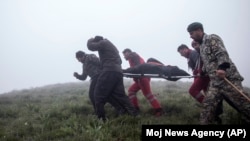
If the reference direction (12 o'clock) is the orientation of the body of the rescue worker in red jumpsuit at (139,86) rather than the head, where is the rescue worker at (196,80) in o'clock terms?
The rescue worker is roughly at 7 o'clock from the rescue worker in red jumpsuit.

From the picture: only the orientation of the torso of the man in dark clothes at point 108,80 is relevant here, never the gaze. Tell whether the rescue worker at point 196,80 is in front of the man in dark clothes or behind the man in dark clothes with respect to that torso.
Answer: behind

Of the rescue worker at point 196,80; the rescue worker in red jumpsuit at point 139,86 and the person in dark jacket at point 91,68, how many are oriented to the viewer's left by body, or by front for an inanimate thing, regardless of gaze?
3

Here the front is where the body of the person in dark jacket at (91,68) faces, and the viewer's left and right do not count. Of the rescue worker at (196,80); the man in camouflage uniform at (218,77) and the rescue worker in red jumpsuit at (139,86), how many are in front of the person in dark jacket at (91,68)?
0

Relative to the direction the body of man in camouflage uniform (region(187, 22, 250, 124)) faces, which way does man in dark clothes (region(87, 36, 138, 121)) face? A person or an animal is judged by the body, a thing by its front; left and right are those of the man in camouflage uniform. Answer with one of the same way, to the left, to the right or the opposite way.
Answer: the same way

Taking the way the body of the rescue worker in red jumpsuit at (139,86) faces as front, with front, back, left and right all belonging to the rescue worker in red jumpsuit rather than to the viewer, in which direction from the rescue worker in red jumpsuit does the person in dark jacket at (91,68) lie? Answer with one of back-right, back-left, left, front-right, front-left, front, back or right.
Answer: front

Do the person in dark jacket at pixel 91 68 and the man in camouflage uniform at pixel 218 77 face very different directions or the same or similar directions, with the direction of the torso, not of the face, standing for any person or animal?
same or similar directions

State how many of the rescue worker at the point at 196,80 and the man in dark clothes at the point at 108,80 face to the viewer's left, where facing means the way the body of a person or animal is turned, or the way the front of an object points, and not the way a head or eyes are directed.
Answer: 2

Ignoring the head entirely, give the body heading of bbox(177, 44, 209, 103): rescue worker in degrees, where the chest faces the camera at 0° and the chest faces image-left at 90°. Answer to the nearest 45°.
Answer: approximately 90°

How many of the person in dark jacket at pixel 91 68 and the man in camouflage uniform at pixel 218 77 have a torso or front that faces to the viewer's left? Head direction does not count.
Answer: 2

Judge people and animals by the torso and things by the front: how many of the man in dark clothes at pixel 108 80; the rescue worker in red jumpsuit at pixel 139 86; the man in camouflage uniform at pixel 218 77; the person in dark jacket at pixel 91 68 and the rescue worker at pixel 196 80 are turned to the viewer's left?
5

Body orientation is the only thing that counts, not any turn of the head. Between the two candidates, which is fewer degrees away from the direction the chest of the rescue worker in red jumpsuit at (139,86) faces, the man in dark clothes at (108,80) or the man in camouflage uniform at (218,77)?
the man in dark clothes

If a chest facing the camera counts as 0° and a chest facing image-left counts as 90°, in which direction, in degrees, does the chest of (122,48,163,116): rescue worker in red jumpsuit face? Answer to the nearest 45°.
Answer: approximately 90°

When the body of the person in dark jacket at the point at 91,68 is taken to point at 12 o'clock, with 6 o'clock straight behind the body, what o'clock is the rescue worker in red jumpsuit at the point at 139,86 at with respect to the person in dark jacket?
The rescue worker in red jumpsuit is roughly at 6 o'clock from the person in dark jacket.

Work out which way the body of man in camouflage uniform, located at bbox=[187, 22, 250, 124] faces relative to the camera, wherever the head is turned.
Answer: to the viewer's left

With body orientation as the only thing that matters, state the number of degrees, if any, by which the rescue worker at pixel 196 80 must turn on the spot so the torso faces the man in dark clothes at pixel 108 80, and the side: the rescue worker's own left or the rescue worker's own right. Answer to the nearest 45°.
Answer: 0° — they already face them
